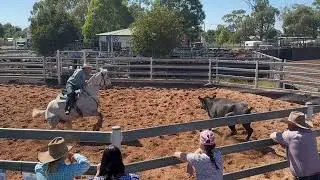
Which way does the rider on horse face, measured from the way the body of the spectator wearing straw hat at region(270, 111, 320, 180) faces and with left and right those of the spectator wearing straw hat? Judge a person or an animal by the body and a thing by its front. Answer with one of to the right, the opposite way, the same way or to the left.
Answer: to the right

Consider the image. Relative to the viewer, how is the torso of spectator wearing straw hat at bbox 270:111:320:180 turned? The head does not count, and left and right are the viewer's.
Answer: facing away from the viewer and to the left of the viewer

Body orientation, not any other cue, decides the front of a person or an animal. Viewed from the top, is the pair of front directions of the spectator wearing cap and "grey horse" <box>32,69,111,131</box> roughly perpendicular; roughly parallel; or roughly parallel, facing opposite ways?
roughly perpendicular

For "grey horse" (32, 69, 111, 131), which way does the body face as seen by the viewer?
to the viewer's right

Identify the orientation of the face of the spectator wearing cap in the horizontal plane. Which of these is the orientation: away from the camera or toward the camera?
away from the camera

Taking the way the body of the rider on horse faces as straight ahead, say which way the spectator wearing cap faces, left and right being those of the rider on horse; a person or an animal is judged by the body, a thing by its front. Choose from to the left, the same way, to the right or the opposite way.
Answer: to the left

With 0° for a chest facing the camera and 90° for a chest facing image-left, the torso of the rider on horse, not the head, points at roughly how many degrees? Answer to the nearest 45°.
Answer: approximately 270°

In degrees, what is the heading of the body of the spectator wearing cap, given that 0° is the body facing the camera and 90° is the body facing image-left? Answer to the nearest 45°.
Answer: approximately 180°

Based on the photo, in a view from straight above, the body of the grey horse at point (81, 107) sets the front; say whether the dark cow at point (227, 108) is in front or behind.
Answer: in front

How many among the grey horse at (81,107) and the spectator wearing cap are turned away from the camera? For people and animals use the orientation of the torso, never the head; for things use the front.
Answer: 1

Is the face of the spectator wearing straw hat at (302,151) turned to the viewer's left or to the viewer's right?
to the viewer's left

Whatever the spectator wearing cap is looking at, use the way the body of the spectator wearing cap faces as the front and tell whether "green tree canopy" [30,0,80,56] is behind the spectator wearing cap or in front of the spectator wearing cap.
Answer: in front

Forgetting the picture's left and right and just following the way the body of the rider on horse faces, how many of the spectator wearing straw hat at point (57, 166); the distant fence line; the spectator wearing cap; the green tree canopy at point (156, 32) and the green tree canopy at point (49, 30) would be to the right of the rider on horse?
2

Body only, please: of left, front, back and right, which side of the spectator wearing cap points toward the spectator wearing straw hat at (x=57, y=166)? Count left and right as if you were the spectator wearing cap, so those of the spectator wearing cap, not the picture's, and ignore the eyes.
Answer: left

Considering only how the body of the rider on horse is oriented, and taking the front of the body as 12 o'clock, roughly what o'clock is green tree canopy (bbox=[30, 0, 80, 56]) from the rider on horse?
The green tree canopy is roughly at 9 o'clock from the rider on horse.

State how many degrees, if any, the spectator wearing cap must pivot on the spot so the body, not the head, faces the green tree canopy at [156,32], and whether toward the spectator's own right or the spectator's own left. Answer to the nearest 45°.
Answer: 0° — they already face it
